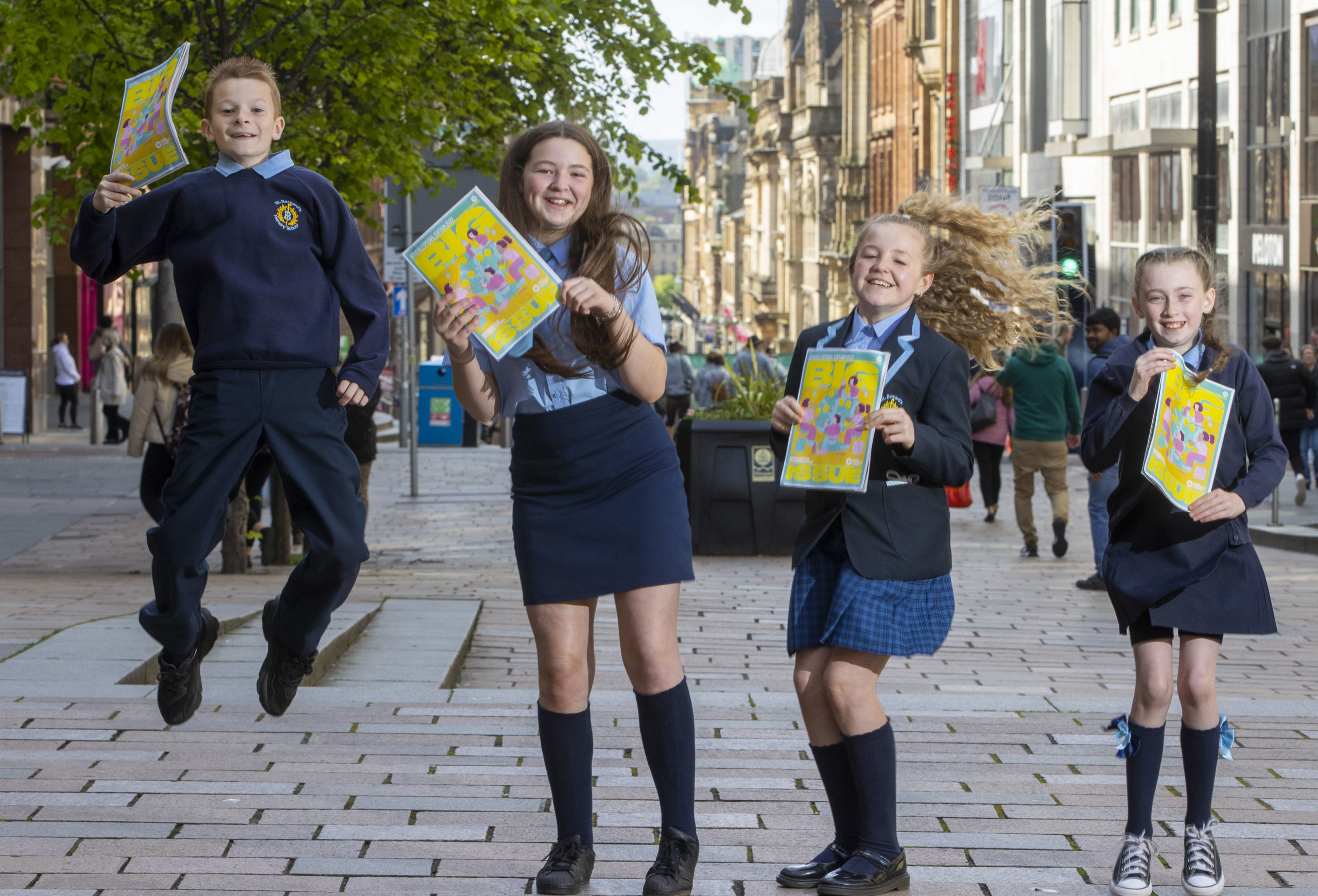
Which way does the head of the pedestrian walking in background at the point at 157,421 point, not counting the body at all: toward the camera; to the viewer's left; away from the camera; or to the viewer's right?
away from the camera

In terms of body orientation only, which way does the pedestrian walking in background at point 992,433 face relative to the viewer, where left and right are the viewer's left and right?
facing away from the viewer

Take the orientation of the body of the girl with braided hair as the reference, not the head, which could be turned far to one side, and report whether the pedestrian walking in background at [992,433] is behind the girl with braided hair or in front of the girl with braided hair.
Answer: behind

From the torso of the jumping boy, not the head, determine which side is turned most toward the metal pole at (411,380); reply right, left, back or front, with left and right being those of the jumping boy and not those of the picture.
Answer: back

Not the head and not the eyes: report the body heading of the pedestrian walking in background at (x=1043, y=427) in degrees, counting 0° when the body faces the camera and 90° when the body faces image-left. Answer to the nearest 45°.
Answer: approximately 180°

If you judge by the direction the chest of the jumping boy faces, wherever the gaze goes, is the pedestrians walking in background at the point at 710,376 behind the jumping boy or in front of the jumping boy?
behind

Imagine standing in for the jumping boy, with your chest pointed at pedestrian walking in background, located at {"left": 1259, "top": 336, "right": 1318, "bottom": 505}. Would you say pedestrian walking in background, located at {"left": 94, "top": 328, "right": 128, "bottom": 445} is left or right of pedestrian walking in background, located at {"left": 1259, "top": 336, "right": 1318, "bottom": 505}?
left
